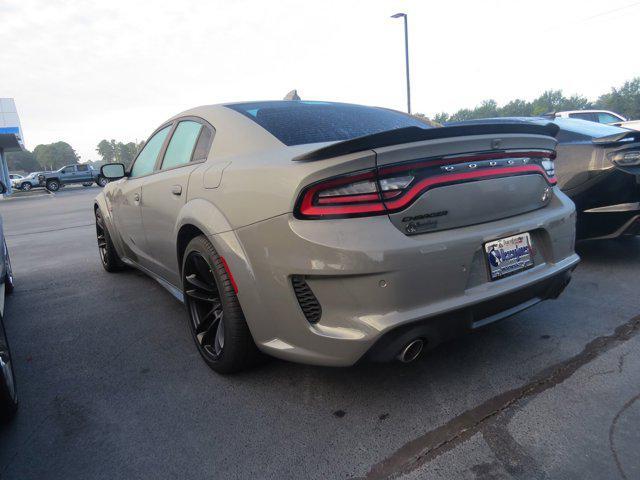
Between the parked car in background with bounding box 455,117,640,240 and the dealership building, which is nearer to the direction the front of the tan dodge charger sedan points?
the dealership building

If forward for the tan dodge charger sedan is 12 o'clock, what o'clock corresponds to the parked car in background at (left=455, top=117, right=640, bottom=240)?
The parked car in background is roughly at 3 o'clock from the tan dodge charger sedan.

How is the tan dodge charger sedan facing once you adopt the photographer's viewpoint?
facing away from the viewer and to the left of the viewer

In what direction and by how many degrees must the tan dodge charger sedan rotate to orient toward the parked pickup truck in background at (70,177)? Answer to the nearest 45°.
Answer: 0° — it already faces it
